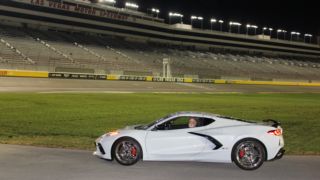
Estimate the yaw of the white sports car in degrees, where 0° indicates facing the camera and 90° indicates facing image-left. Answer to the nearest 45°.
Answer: approximately 90°
